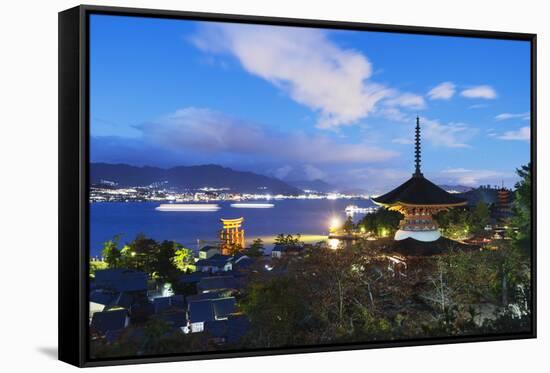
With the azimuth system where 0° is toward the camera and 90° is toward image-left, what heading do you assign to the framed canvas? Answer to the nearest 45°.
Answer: approximately 315°
